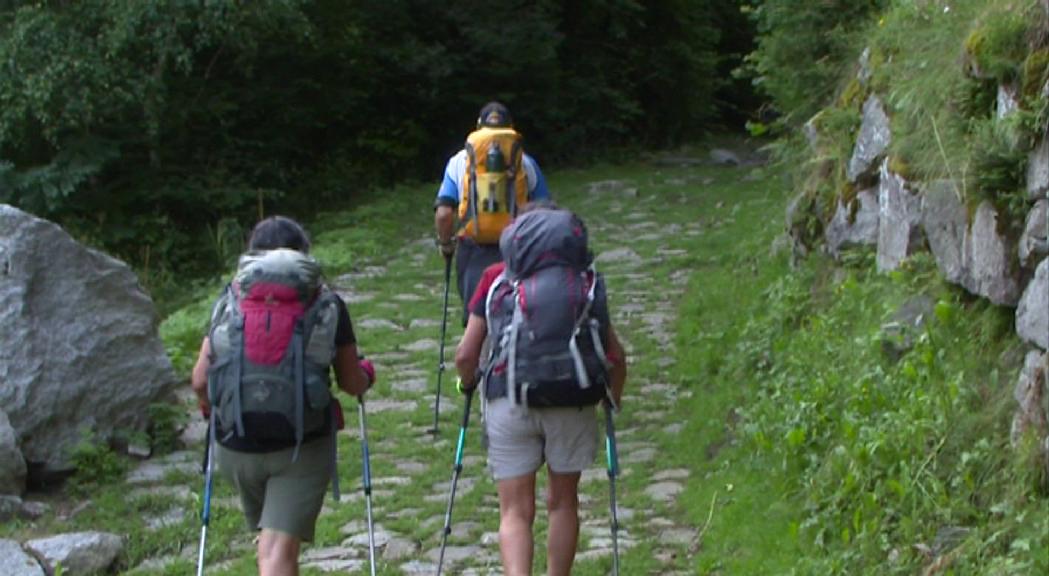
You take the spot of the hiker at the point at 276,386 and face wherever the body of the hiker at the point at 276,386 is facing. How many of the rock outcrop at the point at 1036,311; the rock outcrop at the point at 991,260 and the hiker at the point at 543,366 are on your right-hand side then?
3

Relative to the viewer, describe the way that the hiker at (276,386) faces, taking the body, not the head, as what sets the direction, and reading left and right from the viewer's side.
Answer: facing away from the viewer

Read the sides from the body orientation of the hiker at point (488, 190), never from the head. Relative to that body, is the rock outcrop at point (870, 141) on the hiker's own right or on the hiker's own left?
on the hiker's own right

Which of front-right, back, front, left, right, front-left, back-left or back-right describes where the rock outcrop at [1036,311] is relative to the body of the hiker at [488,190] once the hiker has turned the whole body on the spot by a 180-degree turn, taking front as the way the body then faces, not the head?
front-left

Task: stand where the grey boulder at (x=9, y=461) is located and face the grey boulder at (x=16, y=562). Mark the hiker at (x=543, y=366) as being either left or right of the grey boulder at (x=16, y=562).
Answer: left

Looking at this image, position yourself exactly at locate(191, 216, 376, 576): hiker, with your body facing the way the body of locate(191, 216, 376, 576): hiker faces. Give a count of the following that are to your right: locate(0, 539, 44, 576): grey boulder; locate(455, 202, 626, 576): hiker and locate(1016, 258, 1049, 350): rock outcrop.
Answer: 2

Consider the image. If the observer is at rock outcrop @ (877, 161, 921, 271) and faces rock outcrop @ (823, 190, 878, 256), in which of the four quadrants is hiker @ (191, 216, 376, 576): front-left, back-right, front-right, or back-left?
back-left

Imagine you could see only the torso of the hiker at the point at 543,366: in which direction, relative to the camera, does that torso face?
away from the camera

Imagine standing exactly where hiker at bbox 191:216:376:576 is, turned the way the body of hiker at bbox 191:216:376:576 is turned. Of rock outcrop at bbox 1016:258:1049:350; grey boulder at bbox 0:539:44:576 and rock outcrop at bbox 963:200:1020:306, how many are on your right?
2

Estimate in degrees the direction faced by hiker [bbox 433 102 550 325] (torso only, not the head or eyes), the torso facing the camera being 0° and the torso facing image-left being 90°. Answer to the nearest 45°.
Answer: approximately 180°

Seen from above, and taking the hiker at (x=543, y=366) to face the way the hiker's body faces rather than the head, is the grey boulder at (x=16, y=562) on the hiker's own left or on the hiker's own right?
on the hiker's own left
